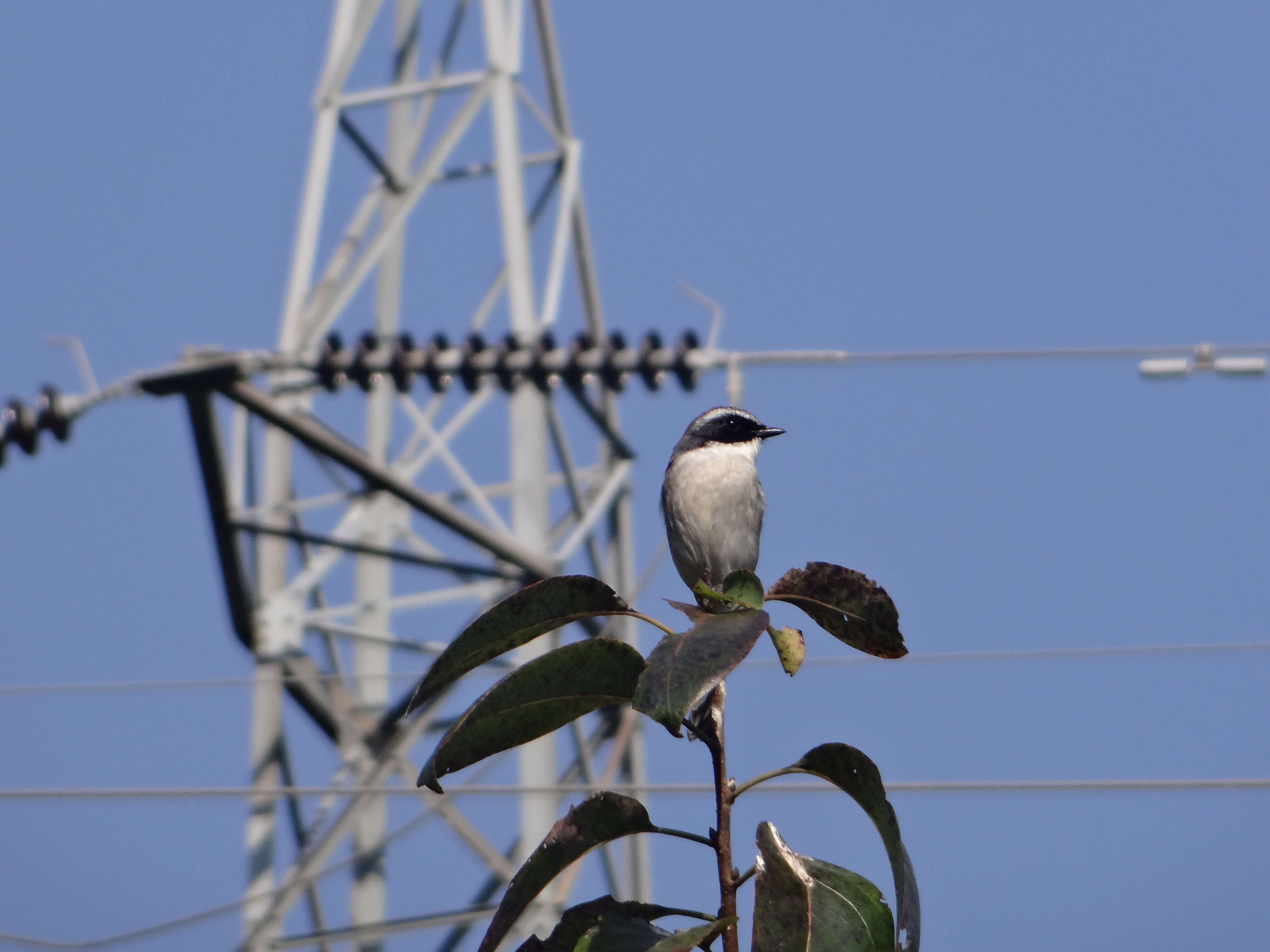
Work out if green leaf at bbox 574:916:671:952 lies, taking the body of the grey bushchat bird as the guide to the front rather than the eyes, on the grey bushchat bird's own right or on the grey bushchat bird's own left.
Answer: on the grey bushchat bird's own right

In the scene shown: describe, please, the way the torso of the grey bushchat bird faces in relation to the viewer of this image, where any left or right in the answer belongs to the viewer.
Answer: facing the viewer and to the right of the viewer
